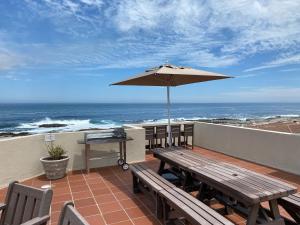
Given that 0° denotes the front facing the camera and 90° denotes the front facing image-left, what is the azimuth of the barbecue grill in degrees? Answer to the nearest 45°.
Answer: approximately 0°

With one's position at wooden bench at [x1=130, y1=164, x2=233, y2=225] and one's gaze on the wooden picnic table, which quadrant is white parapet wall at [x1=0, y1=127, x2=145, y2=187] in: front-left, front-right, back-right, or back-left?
back-left

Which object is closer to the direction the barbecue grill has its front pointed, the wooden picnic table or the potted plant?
the wooden picnic table

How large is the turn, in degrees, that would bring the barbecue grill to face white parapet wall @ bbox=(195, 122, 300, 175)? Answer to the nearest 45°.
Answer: approximately 90° to its left

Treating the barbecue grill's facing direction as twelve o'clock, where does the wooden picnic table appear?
The wooden picnic table is roughly at 11 o'clock from the barbecue grill.

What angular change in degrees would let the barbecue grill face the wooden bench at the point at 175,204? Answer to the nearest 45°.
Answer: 0° — it already faces it

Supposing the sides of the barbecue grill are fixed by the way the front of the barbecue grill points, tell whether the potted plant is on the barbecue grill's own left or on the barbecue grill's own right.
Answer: on the barbecue grill's own right

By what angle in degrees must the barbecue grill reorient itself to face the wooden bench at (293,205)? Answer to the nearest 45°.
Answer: approximately 45° to its left
